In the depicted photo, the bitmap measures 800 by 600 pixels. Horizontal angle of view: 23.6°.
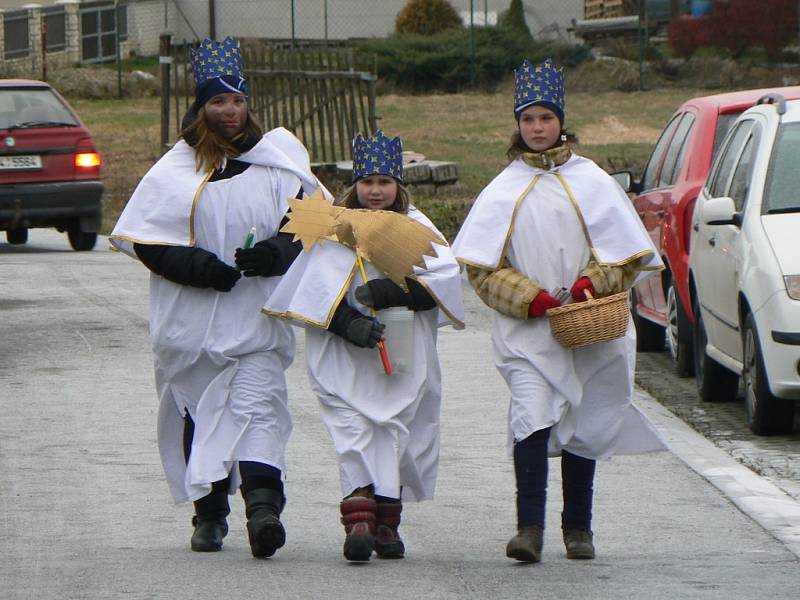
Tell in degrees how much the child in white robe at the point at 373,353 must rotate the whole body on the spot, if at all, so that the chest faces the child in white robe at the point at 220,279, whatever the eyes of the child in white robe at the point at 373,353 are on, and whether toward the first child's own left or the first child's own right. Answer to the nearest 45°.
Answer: approximately 135° to the first child's own right

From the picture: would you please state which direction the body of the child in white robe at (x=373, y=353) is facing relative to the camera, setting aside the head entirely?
toward the camera

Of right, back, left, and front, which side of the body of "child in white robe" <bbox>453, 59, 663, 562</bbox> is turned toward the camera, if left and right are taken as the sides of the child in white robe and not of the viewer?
front

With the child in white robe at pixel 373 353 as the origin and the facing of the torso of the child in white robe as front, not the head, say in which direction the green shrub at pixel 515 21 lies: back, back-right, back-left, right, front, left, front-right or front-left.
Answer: back

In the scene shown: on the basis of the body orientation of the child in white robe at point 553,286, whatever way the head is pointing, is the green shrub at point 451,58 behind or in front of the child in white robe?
behind

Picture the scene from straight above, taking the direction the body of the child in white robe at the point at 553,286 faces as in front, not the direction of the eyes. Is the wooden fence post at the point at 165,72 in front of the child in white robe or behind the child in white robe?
behind

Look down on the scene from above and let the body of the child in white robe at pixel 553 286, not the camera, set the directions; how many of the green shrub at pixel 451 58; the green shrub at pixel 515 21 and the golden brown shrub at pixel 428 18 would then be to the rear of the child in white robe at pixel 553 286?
3

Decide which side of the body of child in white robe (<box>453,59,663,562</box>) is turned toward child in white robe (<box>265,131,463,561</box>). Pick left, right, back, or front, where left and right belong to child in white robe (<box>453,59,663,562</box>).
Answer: right

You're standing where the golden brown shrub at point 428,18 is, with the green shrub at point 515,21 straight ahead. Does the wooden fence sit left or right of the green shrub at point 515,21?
right
